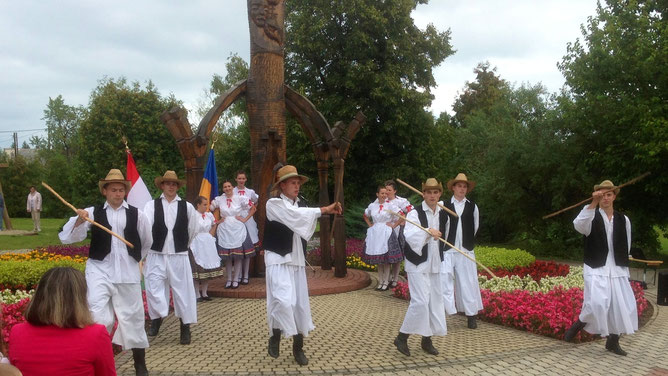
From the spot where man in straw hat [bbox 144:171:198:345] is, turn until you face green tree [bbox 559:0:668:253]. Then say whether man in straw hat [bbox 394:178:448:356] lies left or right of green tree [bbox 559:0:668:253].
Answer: right

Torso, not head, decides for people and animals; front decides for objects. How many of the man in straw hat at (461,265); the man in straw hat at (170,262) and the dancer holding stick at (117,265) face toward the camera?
3

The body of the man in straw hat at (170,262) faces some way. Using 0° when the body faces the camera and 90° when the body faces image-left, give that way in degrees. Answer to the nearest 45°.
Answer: approximately 0°

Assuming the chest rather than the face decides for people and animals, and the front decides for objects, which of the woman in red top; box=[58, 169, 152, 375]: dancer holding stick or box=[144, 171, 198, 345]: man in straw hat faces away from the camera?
the woman in red top

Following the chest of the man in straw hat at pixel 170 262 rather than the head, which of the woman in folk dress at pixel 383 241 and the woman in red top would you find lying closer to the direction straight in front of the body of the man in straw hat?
the woman in red top

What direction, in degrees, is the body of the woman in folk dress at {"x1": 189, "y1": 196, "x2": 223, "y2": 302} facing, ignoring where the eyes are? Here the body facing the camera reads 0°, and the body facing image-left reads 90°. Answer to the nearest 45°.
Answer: approximately 315°

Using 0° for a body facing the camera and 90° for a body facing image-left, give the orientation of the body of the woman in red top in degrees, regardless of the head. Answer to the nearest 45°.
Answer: approximately 180°

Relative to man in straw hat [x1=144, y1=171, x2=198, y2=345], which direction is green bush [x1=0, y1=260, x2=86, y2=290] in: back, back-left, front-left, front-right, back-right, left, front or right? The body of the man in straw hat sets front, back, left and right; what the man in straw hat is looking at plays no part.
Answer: back-right

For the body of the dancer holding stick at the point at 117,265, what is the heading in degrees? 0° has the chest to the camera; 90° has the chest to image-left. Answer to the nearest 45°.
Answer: approximately 0°

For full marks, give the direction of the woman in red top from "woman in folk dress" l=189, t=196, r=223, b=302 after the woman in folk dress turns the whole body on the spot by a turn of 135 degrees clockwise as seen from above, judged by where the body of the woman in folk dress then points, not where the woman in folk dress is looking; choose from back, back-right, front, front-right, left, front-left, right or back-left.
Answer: left

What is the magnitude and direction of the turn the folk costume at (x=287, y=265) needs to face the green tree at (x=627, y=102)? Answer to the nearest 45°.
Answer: approximately 90° to its left

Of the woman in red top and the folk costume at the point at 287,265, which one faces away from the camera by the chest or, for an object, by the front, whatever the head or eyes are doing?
the woman in red top

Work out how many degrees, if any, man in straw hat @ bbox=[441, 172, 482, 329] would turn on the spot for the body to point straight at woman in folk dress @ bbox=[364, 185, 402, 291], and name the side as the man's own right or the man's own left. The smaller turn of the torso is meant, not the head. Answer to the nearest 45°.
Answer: approximately 135° to the man's own right
